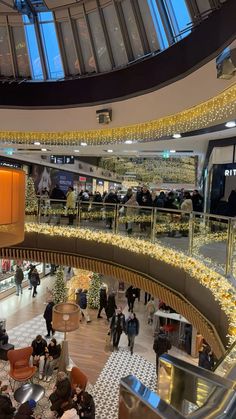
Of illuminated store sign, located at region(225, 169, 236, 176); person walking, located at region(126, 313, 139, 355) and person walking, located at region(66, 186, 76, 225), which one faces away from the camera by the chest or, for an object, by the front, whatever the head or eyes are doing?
person walking, located at region(66, 186, 76, 225)

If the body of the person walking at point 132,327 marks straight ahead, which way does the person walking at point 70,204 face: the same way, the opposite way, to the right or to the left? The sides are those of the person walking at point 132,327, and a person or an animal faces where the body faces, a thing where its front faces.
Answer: the opposite way

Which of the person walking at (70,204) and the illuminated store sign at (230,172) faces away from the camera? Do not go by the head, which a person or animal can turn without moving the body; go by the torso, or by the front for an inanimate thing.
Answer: the person walking

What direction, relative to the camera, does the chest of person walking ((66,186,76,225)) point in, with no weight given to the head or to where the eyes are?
away from the camera

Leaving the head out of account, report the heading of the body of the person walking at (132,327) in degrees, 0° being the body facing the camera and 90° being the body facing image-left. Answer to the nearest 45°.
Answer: approximately 0°

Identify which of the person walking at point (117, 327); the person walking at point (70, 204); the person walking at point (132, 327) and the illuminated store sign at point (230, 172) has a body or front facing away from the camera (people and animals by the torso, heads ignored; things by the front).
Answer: the person walking at point (70, 204)
